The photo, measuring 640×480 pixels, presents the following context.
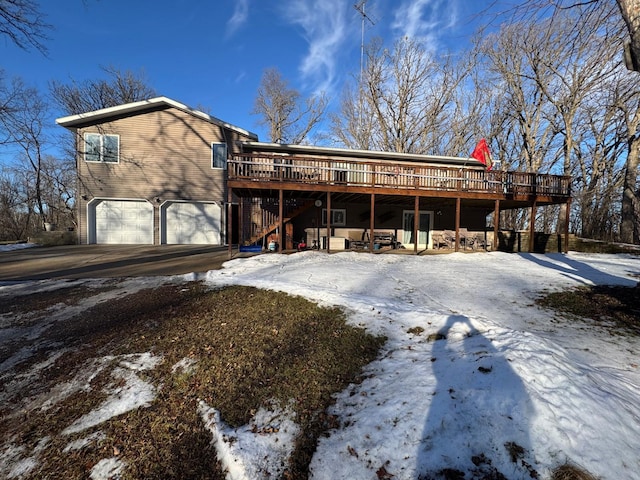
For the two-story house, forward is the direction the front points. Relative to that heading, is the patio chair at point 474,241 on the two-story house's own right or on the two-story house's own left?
on the two-story house's own left

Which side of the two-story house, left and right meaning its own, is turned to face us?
front

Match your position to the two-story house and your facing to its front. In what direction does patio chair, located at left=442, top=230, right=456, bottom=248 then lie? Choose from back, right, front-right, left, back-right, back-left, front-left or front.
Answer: front-left

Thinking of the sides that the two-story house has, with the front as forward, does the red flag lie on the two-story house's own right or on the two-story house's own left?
on the two-story house's own left

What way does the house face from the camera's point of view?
toward the camera
